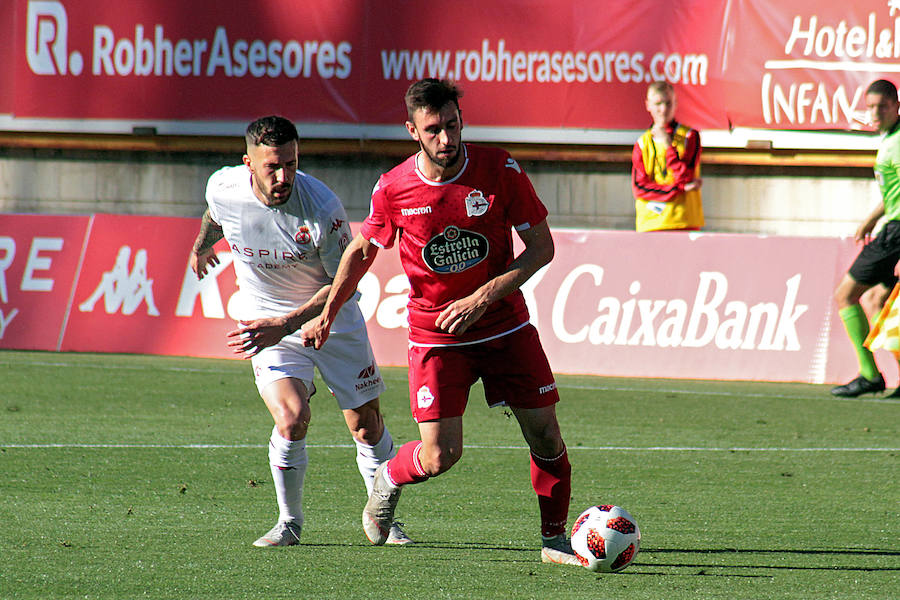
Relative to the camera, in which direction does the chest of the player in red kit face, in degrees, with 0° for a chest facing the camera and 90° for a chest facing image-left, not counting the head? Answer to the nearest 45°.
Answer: approximately 0°

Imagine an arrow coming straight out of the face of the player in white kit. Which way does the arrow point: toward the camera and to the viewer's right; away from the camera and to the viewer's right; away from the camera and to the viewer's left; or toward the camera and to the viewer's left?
toward the camera and to the viewer's right

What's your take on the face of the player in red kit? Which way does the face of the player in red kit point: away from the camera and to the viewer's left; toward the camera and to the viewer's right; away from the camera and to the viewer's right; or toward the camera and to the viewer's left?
toward the camera and to the viewer's right

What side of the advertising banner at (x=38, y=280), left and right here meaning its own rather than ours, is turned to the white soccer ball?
front

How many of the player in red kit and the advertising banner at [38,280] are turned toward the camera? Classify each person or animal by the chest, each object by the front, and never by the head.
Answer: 2

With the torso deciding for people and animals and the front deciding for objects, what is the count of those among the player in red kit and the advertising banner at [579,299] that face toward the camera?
2

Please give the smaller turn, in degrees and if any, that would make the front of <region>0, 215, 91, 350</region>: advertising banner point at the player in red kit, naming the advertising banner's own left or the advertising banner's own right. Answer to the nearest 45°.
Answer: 0° — it already faces them

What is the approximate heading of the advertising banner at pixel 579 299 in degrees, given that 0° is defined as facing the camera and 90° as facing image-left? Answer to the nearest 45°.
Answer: approximately 0°

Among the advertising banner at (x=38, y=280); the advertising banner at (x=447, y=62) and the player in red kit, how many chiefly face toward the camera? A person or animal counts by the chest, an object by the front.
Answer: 3

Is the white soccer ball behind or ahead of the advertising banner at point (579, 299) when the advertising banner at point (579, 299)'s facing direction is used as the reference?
ahead
